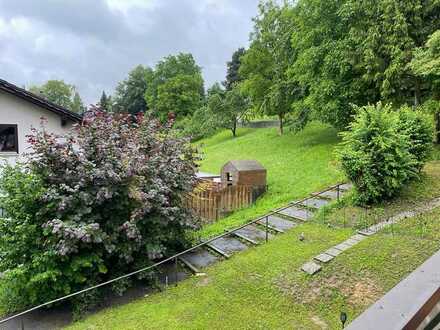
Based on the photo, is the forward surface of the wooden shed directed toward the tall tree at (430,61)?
no

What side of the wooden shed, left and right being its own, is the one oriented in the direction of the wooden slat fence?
front

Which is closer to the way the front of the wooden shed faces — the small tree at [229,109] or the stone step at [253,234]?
the stone step

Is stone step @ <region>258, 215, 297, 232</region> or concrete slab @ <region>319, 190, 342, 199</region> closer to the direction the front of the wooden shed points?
the stone step

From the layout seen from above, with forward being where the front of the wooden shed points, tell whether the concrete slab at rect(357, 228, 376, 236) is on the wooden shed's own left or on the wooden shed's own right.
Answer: on the wooden shed's own left

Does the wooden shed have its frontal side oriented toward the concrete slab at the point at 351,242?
no

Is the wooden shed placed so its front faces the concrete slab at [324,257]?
no

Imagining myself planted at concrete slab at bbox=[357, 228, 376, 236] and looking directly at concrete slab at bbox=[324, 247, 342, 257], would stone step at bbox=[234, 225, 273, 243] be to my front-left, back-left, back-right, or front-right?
front-right

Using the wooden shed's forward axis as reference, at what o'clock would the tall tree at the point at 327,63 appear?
The tall tree is roughly at 6 o'clock from the wooden shed.

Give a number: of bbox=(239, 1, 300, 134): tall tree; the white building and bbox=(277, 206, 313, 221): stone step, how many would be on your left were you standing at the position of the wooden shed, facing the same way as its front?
1

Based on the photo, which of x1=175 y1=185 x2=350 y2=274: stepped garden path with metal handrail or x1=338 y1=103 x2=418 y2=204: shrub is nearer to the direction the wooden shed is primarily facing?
the stepped garden path with metal handrail

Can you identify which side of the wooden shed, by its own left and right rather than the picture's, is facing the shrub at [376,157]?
left
